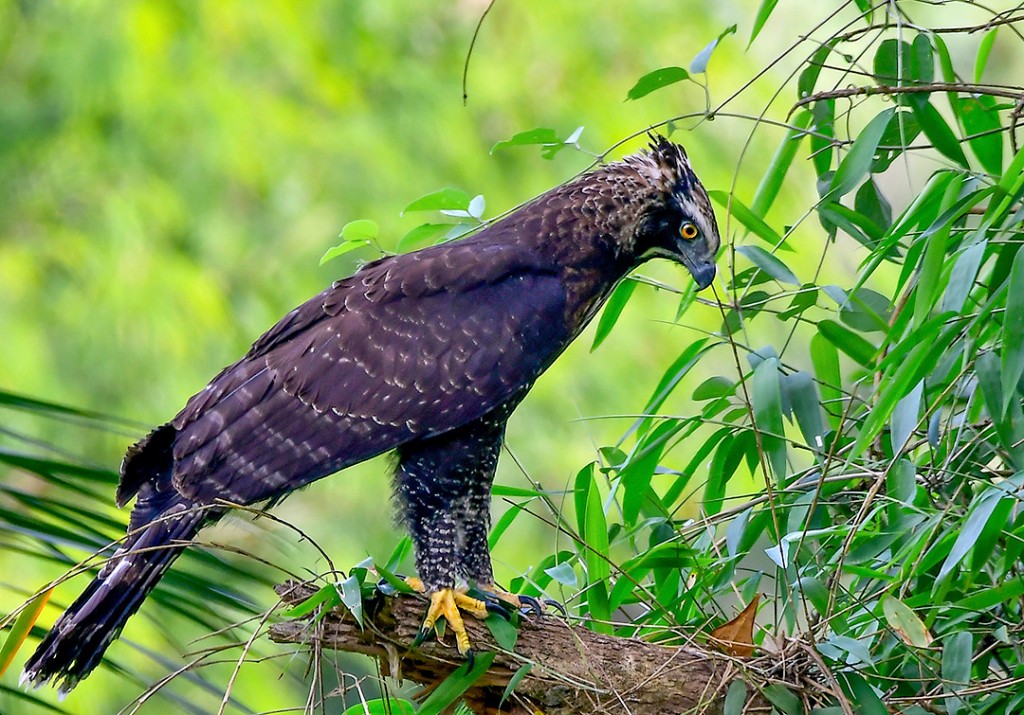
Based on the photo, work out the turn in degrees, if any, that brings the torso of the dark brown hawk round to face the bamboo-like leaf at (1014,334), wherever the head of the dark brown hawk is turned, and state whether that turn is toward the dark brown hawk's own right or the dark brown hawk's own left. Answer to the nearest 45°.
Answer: approximately 45° to the dark brown hawk's own right

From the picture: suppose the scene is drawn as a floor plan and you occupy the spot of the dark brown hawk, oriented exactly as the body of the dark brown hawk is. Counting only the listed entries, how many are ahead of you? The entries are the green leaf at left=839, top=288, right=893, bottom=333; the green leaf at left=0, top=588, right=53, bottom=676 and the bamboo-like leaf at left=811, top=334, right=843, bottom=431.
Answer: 2

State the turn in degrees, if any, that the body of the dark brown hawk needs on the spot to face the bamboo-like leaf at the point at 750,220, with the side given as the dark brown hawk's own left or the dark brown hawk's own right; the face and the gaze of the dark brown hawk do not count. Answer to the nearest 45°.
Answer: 0° — it already faces it

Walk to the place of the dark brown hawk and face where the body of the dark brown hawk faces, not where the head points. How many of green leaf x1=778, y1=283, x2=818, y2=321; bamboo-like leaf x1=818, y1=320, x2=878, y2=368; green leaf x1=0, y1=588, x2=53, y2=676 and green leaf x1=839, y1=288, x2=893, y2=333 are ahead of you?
3

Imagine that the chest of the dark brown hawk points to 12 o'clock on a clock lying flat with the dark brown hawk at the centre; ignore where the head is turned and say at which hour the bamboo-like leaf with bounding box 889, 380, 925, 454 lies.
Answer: The bamboo-like leaf is roughly at 1 o'clock from the dark brown hawk.

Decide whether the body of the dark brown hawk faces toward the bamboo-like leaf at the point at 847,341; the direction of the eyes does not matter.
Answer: yes

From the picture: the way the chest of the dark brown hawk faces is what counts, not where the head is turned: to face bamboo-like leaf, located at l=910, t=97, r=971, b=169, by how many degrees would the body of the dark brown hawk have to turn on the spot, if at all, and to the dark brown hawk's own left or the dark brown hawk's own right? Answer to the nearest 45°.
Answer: approximately 45° to the dark brown hawk's own right

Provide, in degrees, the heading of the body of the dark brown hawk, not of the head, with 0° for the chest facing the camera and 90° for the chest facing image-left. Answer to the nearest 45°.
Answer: approximately 270°

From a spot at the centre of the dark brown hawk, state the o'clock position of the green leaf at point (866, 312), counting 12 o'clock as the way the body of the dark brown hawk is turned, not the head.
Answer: The green leaf is roughly at 12 o'clock from the dark brown hawk.

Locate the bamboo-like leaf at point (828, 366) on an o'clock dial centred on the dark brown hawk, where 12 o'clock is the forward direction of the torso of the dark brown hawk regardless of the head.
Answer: The bamboo-like leaf is roughly at 12 o'clock from the dark brown hawk.
